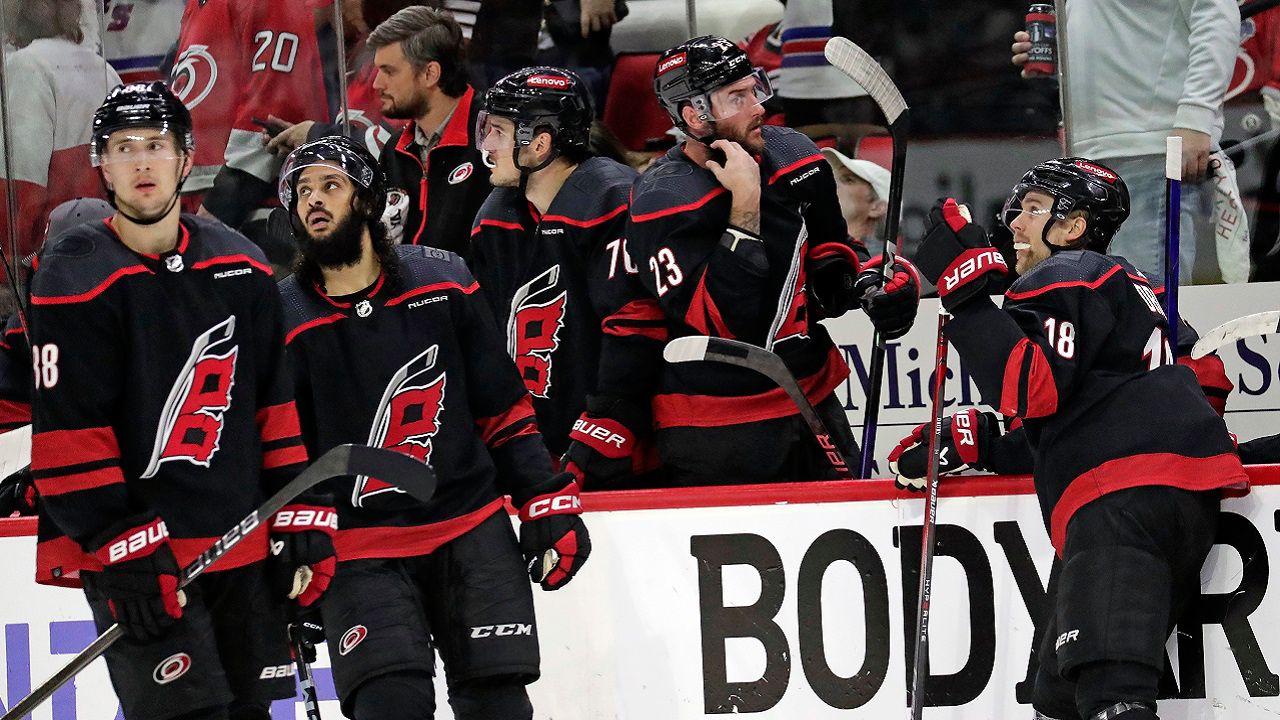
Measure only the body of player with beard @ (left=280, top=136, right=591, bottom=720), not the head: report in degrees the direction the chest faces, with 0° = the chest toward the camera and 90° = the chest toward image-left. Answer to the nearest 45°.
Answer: approximately 0°

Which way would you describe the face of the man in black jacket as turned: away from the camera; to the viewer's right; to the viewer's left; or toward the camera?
to the viewer's left

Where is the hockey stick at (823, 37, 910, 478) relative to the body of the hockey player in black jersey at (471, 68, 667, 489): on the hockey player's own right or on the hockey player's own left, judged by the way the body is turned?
on the hockey player's own left

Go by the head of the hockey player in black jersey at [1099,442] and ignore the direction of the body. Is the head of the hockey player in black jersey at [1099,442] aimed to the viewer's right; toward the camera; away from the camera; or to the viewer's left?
to the viewer's left

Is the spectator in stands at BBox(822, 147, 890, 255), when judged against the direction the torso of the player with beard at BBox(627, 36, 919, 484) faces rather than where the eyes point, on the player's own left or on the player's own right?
on the player's own left

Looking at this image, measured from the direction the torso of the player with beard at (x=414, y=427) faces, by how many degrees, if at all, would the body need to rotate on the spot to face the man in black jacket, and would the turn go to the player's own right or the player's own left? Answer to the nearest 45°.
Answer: approximately 180°

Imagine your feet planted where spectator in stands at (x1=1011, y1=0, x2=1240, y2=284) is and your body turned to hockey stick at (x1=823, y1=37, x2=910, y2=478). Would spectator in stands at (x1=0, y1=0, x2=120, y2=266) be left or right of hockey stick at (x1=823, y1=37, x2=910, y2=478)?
right

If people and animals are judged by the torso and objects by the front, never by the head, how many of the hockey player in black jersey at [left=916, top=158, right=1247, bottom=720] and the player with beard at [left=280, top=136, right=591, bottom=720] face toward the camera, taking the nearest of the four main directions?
1

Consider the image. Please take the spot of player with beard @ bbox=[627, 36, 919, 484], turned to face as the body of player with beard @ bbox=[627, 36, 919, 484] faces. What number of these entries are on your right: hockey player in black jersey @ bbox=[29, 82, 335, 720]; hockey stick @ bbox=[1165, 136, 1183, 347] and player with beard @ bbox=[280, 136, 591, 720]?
2

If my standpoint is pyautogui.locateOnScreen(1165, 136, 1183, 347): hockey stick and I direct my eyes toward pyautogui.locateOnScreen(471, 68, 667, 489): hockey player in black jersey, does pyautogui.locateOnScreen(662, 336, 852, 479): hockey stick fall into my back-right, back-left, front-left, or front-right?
front-left

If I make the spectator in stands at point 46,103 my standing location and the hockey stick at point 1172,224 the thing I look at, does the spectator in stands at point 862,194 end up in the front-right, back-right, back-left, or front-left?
front-left

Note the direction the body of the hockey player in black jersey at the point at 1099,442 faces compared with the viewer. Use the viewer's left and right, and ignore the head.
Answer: facing to the left of the viewer
